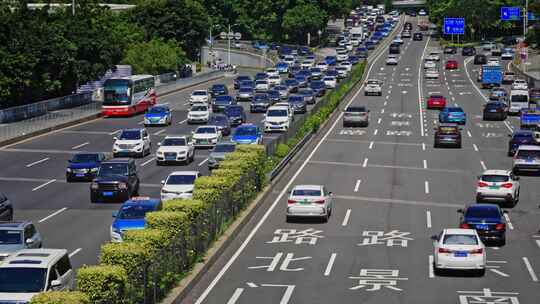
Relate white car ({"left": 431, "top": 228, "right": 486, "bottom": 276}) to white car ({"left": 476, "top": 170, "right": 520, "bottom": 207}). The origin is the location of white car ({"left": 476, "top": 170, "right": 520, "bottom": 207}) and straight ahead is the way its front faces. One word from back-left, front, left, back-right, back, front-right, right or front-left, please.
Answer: back

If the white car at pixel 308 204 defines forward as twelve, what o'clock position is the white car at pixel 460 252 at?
the white car at pixel 460 252 is roughly at 5 o'clock from the white car at pixel 308 204.

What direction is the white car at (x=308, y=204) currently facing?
away from the camera

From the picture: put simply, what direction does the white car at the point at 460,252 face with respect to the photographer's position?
facing away from the viewer

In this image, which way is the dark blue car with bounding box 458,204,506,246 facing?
away from the camera

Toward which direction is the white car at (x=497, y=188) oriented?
away from the camera

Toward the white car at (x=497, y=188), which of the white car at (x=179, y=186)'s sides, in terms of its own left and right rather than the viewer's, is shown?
left

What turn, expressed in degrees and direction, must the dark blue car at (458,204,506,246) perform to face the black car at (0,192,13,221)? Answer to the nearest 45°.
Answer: approximately 90° to its left

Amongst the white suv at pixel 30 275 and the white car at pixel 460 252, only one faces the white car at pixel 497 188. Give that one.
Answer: the white car at pixel 460 252

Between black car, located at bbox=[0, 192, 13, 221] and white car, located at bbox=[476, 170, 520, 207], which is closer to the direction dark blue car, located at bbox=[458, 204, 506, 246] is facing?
the white car

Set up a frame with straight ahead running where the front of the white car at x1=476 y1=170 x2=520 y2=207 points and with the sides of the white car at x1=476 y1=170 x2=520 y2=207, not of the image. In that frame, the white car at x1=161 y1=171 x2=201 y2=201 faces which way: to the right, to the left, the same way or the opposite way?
the opposite way
